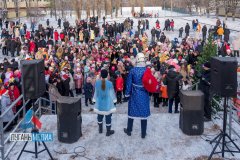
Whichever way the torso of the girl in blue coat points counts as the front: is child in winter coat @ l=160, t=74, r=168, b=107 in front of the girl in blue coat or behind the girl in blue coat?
in front

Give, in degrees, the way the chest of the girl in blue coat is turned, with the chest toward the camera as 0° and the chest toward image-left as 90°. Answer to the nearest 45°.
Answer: approximately 180°

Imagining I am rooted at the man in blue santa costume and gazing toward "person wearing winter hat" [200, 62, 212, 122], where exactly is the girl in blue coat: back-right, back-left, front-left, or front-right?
back-left

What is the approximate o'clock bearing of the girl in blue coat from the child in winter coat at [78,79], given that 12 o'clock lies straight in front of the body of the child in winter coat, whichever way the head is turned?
The girl in blue coat is roughly at 12 o'clock from the child in winter coat.

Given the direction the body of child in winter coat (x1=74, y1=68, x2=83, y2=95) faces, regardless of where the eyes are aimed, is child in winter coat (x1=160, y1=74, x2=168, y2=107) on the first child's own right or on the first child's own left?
on the first child's own left

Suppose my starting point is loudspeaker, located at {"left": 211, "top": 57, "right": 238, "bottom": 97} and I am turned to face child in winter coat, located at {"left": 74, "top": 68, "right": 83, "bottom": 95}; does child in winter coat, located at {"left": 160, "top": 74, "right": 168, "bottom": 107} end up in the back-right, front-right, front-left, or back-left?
front-right

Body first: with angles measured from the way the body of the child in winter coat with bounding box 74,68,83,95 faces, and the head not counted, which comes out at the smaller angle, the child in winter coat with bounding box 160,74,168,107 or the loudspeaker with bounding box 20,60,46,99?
the loudspeaker

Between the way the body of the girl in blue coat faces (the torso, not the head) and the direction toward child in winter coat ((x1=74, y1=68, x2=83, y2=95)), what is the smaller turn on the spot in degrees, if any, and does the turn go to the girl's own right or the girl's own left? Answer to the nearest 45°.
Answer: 0° — they already face them

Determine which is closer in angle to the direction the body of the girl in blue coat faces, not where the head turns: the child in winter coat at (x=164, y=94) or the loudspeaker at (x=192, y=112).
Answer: the child in winter coat

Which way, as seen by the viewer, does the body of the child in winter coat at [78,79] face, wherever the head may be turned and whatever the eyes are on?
toward the camera

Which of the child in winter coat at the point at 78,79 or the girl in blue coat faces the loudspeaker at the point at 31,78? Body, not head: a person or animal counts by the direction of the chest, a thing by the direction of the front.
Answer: the child in winter coat

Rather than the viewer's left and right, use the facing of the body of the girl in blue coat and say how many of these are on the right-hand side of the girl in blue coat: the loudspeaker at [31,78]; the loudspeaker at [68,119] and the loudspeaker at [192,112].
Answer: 1

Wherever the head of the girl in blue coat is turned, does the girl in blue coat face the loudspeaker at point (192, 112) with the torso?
no

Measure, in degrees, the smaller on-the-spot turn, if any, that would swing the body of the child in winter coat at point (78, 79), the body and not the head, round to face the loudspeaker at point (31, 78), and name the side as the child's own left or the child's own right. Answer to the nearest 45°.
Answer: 0° — they already face it

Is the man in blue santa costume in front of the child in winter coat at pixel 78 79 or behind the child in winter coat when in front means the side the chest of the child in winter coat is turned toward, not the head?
in front

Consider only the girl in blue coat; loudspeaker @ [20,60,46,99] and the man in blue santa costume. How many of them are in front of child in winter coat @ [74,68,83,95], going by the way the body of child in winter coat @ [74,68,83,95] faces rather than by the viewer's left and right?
3

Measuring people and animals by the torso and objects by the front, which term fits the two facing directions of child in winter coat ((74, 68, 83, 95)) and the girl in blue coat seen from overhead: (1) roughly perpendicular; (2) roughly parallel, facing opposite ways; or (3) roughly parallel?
roughly parallel, facing opposite ways

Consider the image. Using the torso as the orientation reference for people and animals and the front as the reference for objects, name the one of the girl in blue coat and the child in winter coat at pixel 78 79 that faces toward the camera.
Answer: the child in winter coat

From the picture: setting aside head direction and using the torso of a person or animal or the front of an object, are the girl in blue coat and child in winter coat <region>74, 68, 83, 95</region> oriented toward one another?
yes
